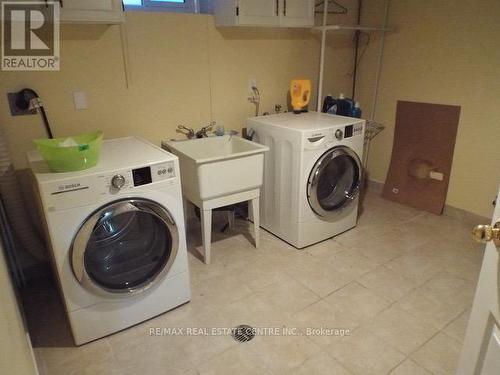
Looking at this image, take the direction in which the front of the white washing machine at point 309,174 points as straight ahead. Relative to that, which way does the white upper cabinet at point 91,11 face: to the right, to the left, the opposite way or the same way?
the same way

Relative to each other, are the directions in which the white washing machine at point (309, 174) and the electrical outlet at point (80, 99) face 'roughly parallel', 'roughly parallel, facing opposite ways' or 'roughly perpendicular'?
roughly parallel

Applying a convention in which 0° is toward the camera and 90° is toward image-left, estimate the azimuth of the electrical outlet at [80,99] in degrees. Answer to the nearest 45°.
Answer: approximately 0°

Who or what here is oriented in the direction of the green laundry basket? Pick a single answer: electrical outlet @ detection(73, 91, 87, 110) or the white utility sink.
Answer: the electrical outlet

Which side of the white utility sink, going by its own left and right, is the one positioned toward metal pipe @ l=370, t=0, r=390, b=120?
left

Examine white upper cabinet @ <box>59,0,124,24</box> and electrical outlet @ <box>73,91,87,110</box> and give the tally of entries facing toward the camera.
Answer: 2

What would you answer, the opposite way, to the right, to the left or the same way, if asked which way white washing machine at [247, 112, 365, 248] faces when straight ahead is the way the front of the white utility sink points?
the same way

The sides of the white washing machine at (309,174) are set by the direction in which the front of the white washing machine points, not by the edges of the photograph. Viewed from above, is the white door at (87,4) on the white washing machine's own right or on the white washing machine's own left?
on the white washing machine's own right

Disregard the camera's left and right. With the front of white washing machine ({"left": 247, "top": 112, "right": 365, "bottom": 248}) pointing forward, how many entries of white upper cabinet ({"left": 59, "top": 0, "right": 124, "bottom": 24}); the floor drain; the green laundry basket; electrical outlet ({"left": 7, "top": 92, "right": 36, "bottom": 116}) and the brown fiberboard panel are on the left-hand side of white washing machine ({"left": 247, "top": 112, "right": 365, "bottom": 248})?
1

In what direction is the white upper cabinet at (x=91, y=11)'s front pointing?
toward the camera

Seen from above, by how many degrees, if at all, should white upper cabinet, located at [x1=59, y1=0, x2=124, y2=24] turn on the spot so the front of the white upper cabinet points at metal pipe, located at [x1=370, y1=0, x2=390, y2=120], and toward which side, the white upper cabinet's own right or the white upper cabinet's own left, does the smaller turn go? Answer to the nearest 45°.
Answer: approximately 90° to the white upper cabinet's own left

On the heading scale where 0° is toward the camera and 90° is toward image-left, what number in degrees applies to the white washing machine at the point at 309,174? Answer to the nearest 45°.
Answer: approximately 315°

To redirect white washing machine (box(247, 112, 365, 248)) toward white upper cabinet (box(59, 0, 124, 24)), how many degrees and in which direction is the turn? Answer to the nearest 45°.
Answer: approximately 90° to its right

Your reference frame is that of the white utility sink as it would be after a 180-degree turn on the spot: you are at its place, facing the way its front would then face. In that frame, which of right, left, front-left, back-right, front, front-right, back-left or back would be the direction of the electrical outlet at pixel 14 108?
front-left

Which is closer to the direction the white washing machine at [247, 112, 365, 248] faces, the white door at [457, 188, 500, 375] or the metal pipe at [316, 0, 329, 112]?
the white door

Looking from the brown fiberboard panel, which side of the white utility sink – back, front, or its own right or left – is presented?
left

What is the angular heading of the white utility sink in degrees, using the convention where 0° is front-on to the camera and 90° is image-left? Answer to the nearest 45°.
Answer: approximately 315°
